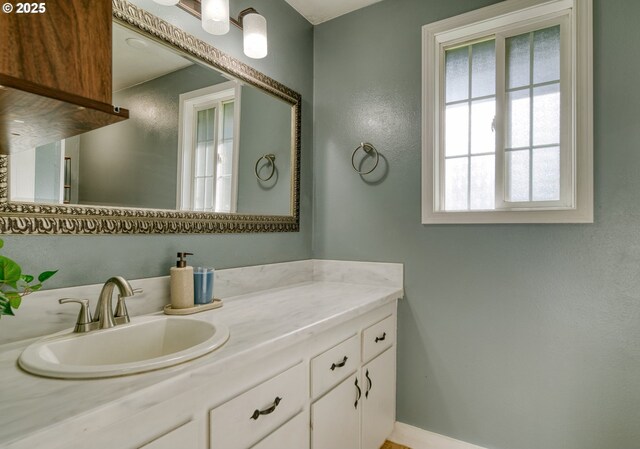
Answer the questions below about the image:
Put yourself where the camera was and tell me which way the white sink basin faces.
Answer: facing the viewer and to the right of the viewer

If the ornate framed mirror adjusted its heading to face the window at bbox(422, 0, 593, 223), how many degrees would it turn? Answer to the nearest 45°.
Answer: approximately 45° to its left

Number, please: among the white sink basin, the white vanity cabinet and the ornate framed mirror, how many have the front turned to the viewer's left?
0

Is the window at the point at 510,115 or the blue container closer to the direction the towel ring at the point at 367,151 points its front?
the blue container

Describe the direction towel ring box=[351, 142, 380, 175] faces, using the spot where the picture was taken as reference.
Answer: facing the viewer and to the left of the viewer

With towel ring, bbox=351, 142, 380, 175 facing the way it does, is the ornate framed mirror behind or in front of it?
in front

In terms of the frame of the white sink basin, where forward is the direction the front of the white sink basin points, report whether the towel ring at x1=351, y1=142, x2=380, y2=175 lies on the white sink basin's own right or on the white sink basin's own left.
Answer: on the white sink basin's own left

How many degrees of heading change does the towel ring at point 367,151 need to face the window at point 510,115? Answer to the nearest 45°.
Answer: approximately 135° to its left

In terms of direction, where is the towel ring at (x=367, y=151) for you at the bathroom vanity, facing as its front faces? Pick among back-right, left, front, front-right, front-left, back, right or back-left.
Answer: left
